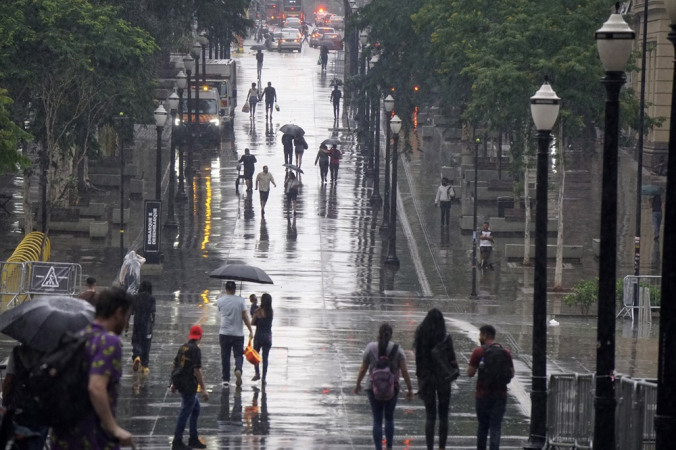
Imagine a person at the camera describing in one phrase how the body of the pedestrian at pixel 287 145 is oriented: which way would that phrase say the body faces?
away from the camera

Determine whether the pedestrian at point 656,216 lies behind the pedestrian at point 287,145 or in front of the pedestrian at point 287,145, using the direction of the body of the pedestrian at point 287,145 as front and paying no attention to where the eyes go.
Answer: behind

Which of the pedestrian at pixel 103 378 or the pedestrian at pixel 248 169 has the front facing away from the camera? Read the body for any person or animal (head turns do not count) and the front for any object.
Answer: the pedestrian at pixel 248 169

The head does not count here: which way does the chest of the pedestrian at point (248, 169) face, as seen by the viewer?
away from the camera

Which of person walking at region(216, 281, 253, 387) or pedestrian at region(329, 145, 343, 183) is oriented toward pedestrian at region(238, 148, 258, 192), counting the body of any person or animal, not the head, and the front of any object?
the person walking

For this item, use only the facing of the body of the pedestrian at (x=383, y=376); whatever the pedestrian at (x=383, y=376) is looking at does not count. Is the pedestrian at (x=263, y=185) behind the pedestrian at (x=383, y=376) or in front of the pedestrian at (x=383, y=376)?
in front

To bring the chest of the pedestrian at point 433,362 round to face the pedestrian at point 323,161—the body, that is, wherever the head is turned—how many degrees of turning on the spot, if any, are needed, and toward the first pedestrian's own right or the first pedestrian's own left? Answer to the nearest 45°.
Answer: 0° — they already face them

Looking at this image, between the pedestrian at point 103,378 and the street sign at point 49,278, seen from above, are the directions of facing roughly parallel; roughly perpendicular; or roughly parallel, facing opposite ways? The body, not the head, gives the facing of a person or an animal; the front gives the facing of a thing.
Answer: roughly perpendicular

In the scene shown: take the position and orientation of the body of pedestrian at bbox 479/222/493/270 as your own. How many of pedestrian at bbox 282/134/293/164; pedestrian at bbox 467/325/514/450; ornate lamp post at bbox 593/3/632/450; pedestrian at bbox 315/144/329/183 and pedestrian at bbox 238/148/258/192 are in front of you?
2

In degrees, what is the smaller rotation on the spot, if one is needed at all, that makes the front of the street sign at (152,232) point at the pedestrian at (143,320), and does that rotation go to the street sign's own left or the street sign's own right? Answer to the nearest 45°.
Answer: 0° — it already faces them

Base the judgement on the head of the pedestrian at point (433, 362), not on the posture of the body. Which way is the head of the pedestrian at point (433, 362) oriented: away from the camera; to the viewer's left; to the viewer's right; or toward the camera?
away from the camera

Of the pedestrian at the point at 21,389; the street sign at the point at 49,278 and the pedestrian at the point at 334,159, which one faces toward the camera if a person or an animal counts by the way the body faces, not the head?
the street sign
